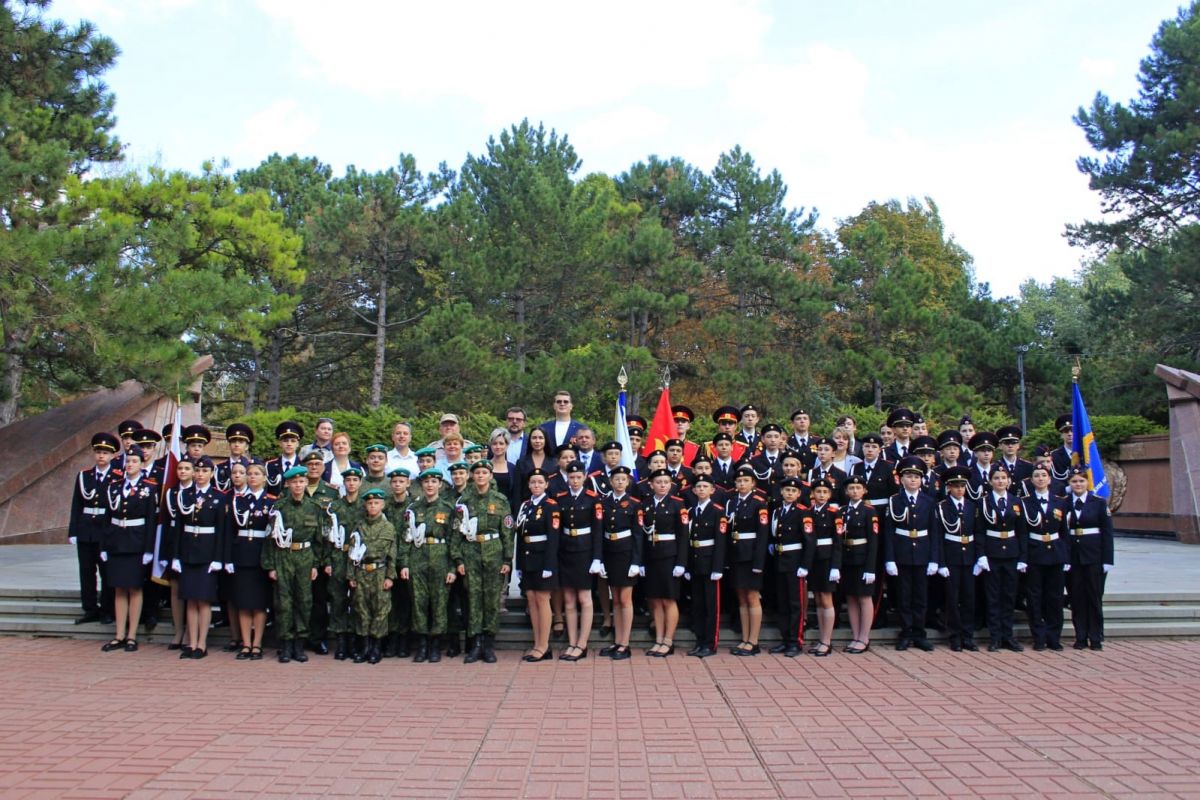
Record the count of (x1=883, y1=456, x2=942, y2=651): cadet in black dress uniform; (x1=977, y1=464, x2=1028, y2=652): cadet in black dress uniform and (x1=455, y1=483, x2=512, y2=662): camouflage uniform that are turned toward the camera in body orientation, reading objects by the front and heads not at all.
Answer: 3

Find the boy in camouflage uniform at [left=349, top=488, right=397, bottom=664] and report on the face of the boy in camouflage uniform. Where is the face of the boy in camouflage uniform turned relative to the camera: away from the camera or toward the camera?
toward the camera

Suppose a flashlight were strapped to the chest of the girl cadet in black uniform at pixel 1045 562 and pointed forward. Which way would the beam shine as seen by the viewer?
toward the camera

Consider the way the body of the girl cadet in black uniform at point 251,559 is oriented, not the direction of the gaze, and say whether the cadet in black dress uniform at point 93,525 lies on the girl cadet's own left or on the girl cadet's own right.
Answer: on the girl cadet's own right

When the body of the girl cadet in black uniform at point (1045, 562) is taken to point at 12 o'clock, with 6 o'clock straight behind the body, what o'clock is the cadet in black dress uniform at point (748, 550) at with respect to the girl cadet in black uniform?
The cadet in black dress uniform is roughly at 2 o'clock from the girl cadet in black uniform.

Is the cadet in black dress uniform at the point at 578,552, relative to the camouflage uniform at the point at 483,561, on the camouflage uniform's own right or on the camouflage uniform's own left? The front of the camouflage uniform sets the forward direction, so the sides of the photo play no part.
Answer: on the camouflage uniform's own left

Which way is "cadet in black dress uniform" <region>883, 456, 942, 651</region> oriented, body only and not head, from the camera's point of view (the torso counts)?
toward the camera

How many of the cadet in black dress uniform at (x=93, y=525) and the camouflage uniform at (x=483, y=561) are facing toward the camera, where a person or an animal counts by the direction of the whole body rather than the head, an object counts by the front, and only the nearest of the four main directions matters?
2

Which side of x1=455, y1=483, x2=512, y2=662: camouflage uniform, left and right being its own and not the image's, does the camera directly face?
front

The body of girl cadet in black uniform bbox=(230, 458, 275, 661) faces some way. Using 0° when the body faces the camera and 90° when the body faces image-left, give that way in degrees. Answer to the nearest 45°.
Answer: approximately 0°

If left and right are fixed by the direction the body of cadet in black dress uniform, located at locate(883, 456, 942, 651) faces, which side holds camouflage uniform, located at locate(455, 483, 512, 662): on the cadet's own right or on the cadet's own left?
on the cadet's own right
